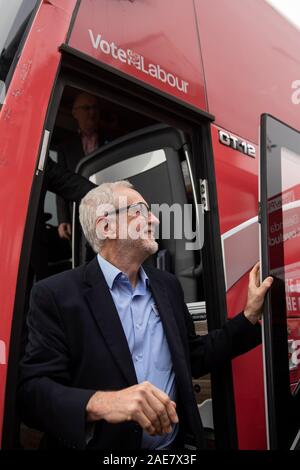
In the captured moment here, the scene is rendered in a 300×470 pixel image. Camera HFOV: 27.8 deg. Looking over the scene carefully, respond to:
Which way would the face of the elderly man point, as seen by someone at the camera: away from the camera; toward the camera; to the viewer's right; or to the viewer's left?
to the viewer's right

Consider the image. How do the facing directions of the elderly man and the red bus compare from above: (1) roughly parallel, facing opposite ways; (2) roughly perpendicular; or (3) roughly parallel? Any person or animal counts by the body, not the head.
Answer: roughly perpendicular

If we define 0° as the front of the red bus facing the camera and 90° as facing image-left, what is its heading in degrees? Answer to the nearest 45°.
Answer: approximately 45°

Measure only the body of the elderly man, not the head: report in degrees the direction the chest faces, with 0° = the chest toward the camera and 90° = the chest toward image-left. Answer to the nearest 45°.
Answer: approximately 315°

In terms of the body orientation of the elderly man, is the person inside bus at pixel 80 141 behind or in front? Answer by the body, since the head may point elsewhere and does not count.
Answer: behind
